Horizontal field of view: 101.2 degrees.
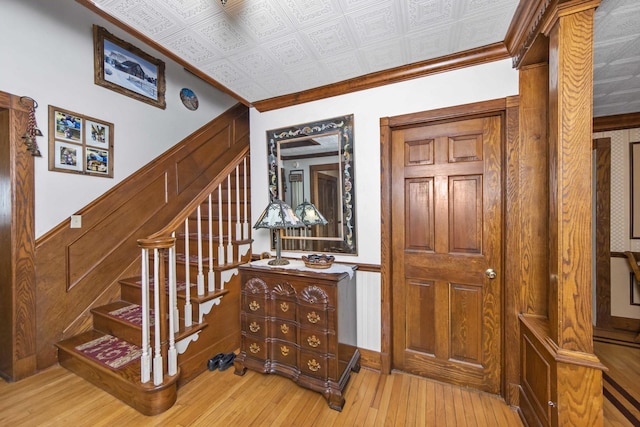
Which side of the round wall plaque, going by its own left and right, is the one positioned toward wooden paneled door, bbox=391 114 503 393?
front

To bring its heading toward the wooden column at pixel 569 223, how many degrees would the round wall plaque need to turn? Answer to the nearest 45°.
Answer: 0° — it already faces it

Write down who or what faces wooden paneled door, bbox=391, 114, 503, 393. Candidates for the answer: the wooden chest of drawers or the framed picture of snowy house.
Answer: the framed picture of snowy house

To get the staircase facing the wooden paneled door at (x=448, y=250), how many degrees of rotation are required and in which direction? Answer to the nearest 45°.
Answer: approximately 90° to its left

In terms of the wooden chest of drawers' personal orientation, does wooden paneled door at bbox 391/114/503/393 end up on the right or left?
on its left

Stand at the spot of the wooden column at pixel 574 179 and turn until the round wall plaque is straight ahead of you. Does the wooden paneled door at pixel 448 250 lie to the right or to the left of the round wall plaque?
right

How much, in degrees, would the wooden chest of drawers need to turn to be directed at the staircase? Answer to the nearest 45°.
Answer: approximately 45° to its right

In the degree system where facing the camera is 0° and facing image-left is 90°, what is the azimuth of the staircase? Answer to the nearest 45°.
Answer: approximately 45°

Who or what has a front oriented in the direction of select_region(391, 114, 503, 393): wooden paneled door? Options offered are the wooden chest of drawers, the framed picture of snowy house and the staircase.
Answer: the framed picture of snowy house

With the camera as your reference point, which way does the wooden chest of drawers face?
facing the viewer and to the left of the viewer

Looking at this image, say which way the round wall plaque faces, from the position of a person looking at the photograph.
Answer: facing the viewer and to the right of the viewer

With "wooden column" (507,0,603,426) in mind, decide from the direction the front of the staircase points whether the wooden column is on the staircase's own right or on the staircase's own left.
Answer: on the staircase's own left
